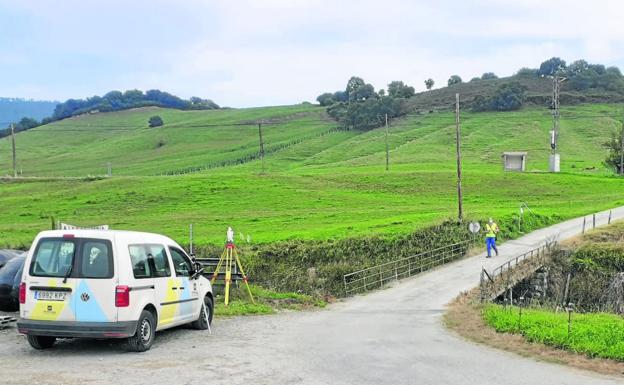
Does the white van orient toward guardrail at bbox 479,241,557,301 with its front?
yes

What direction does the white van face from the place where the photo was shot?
facing away from the viewer and to the right of the viewer

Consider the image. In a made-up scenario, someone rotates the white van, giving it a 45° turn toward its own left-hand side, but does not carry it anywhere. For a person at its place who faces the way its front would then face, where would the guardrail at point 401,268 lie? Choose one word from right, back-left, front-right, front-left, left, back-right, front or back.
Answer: front-right
